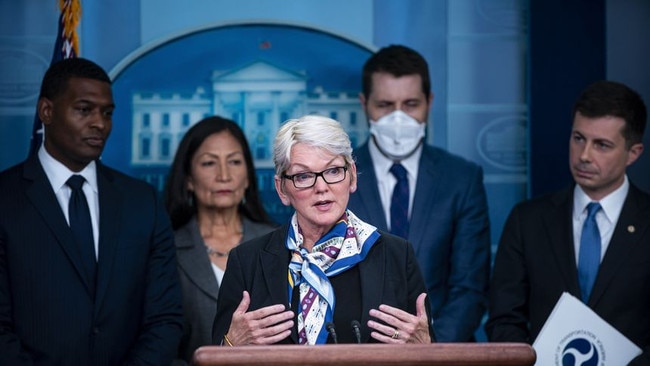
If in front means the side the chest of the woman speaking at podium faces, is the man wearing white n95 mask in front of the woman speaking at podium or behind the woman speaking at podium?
behind

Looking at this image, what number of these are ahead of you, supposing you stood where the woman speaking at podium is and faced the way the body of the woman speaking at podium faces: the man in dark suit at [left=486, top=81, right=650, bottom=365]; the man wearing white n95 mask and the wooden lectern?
1

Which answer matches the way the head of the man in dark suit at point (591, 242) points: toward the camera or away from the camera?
toward the camera

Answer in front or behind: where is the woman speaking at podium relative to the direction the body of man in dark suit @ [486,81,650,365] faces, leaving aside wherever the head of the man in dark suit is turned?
in front

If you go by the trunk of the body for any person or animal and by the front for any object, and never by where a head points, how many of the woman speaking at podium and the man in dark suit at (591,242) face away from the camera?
0

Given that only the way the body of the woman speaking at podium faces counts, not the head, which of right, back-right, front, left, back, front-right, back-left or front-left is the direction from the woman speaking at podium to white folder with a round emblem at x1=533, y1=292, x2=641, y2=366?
back-left

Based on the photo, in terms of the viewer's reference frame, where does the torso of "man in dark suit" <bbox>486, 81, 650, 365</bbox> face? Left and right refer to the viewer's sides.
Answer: facing the viewer and to the left of the viewer

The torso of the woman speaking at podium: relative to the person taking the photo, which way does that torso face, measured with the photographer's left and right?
facing the viewer

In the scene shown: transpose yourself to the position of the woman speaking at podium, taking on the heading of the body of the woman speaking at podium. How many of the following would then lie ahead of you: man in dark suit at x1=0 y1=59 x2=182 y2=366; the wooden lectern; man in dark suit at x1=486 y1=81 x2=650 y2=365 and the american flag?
1

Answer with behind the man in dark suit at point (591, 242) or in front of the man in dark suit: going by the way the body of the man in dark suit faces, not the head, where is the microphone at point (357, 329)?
in front

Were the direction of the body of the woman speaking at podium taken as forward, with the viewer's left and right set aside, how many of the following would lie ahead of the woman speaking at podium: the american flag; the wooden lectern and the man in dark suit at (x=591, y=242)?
1
